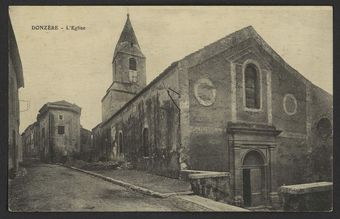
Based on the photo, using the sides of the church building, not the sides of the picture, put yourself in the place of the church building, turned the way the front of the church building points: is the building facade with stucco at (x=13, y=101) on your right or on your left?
on your right

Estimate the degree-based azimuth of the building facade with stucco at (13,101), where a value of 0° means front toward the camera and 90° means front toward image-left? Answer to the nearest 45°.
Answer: approximately 270°

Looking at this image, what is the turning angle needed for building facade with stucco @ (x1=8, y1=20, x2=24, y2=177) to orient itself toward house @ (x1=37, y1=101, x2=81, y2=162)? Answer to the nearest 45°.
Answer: approximately 45° to its left

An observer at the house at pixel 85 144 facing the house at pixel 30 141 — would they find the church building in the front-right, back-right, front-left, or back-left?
back-left

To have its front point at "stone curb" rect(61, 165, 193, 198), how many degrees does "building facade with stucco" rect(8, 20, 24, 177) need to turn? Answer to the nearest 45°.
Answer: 0° — it already faces it

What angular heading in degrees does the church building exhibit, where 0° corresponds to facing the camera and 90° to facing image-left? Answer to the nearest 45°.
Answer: approximately 315°

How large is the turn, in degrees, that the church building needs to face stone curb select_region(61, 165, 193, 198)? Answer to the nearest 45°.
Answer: approximately 90° to its right

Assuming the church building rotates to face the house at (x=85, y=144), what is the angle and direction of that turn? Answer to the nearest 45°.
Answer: approximately 135° to its right

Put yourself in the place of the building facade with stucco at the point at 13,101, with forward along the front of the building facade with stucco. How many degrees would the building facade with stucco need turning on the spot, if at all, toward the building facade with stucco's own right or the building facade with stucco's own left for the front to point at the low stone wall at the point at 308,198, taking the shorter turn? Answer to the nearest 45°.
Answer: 0° — it already faces it
